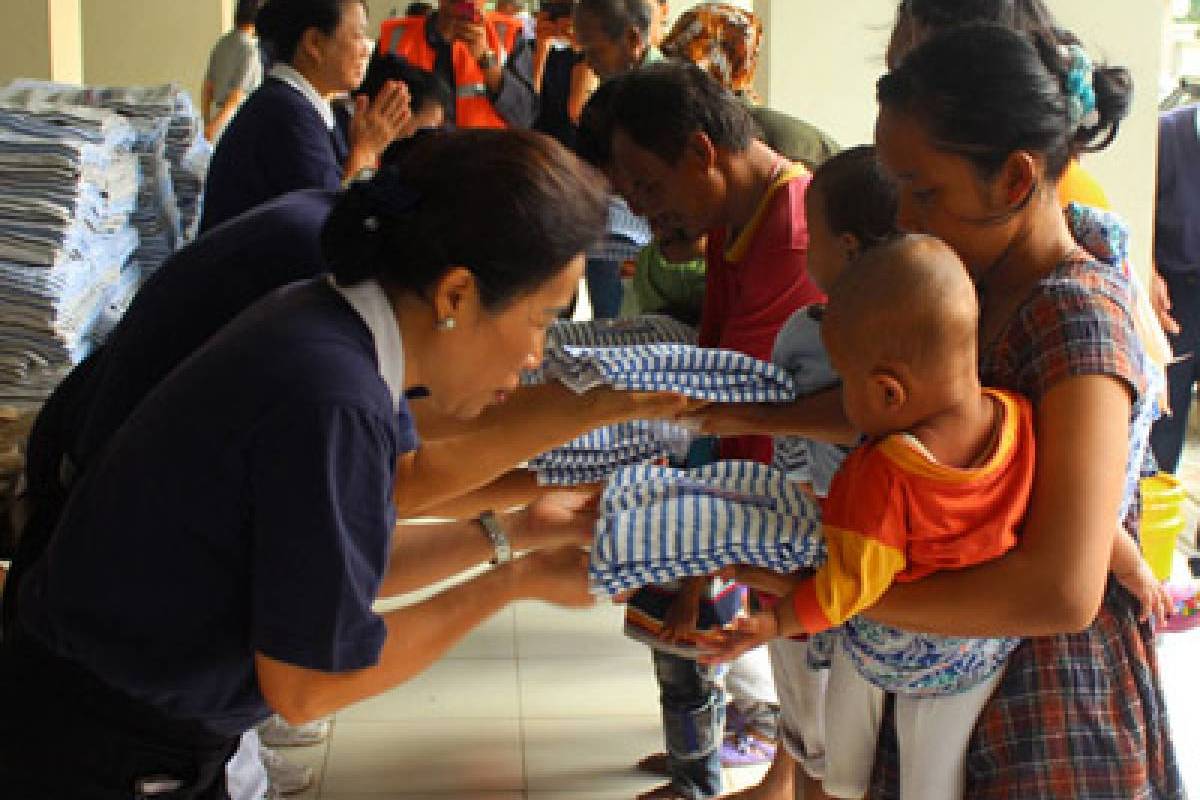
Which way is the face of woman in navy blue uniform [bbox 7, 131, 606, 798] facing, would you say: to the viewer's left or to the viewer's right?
to the viewer's right

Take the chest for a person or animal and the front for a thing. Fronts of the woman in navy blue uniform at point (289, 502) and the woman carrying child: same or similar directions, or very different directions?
very different directions

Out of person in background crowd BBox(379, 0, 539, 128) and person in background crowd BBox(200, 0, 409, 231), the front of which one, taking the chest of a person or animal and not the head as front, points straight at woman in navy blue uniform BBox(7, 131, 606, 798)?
person in background crowd BBox(379, 0, 539, 128)

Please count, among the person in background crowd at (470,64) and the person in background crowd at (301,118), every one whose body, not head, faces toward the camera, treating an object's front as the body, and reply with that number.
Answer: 1

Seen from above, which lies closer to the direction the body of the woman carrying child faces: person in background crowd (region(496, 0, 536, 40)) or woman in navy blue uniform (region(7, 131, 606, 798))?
the woman in navy blue uniform

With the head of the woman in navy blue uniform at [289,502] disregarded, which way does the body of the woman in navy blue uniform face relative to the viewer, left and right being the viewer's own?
facing to the right of the viewer

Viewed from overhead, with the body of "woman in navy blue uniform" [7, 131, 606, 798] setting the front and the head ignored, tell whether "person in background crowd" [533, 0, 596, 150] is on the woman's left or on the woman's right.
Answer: on the woman's left

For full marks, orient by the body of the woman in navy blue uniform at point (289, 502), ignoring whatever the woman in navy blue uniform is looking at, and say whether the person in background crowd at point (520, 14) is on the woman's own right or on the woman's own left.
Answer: on the woman's own left

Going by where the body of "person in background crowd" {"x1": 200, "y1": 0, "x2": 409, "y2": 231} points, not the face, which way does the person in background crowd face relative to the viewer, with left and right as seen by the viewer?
facing to the right of the viewer

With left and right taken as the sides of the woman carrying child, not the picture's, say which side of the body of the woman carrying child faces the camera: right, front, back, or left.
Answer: left

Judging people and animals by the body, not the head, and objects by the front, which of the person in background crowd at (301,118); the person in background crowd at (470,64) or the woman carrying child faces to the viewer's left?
the woman carrying child
